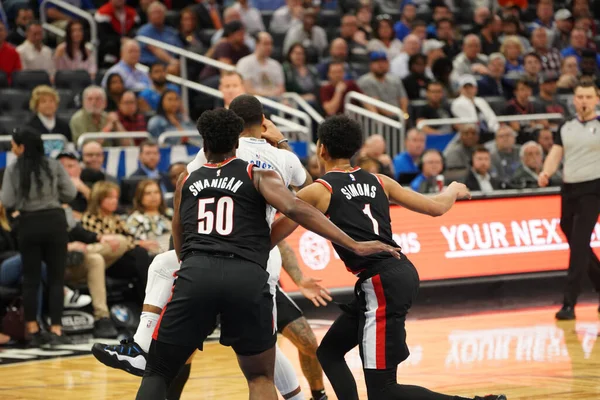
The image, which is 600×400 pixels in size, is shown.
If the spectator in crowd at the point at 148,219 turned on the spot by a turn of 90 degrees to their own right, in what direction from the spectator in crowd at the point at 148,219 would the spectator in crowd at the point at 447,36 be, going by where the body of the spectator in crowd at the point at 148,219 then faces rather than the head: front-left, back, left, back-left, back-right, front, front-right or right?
back

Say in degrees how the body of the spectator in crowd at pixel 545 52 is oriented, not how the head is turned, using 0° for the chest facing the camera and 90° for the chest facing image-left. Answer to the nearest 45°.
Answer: approximately 0°

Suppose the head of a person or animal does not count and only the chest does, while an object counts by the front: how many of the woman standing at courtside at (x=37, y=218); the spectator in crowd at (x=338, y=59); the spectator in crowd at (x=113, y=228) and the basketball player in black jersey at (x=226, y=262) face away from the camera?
2

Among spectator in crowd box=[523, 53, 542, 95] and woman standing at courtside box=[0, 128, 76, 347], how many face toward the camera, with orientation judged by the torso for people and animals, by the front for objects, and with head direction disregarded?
1

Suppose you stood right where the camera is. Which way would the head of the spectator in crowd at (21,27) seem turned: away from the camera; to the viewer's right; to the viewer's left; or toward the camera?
toward the camera

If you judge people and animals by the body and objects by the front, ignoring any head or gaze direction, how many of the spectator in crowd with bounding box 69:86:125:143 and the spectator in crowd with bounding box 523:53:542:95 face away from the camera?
0

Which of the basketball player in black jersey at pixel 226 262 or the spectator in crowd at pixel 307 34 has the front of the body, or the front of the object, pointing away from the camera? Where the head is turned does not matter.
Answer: the basketball player in black jersey

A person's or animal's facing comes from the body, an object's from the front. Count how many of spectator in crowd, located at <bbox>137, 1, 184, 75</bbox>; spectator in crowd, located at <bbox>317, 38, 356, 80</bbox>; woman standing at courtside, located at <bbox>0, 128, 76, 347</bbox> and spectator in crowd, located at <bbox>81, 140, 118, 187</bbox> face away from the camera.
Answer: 1

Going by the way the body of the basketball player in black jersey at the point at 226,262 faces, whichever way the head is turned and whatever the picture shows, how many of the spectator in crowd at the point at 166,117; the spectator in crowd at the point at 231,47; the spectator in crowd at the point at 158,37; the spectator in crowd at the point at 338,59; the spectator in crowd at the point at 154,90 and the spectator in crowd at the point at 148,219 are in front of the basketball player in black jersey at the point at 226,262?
6

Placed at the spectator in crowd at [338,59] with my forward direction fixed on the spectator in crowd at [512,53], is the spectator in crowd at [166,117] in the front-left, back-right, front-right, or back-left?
back-right

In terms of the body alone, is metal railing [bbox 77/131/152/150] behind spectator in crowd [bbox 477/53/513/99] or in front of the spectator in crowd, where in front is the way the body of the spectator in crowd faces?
in front

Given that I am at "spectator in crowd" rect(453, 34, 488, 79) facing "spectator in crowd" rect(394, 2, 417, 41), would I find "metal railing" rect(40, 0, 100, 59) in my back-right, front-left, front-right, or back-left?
front-left

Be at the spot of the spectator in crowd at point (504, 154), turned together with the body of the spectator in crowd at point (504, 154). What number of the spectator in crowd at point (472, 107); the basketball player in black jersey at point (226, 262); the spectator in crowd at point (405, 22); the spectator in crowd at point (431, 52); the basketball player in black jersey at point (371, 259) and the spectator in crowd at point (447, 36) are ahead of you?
2

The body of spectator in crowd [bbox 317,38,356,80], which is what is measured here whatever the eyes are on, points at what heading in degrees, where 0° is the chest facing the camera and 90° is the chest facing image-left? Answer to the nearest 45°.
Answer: approximately 0°

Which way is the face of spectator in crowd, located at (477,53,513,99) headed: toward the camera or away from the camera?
toward the camera

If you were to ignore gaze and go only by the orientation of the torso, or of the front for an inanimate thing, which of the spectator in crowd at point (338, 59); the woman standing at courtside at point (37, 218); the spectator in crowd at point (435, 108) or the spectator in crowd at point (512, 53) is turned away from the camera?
the woman standing at courtside at point (37, 218)

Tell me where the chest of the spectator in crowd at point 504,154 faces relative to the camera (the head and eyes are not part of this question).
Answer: toward the camera

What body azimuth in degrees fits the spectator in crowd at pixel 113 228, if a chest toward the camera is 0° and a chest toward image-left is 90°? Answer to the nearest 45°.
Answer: approximately 315°

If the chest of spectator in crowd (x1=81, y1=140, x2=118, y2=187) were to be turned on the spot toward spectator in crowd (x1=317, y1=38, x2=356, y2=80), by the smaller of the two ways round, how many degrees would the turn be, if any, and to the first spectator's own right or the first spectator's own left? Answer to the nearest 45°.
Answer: approximately 135° to the first spectator's own left

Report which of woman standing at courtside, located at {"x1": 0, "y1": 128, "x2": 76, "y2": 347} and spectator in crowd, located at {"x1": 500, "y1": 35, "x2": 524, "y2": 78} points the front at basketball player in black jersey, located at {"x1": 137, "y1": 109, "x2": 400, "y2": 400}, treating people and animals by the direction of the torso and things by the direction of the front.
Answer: spectator in crowd, located at {"x1": 500, "y1": 35, "x2": 524, "y2": 78}

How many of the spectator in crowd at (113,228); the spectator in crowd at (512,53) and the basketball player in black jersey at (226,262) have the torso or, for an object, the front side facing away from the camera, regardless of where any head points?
1

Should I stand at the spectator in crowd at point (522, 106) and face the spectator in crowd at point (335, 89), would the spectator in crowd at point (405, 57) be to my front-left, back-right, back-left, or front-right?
front-right

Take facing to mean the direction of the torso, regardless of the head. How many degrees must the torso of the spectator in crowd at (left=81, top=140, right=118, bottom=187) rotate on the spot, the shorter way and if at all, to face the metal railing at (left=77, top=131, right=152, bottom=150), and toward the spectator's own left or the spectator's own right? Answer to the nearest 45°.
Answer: approximately 180°

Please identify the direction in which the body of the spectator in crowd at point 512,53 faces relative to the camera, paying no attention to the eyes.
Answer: toward the camera

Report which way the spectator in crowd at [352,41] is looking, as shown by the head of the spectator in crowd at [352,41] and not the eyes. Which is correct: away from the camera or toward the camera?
toward the camera

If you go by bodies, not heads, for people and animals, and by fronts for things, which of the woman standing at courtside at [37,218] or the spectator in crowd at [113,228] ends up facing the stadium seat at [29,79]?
the woman standing at courtside at [37,218]
